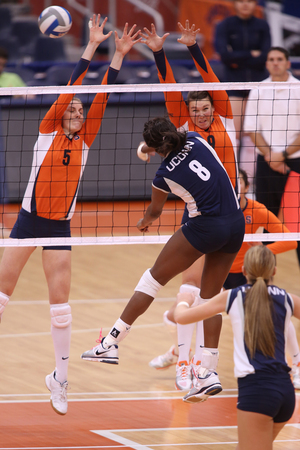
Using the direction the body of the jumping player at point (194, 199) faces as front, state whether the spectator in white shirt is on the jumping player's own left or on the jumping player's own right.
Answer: on the jumping player's own right

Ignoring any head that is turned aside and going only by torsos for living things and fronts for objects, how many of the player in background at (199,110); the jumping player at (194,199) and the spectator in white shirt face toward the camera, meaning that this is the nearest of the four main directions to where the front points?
2

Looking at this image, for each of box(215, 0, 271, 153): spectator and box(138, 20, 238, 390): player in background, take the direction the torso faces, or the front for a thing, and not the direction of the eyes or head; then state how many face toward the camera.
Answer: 2

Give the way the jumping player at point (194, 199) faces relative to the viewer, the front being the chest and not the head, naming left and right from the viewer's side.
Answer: facing away from the viewer and to the left of the viewer

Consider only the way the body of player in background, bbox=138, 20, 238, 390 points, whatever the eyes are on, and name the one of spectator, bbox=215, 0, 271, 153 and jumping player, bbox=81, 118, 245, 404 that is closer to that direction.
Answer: the jumping player

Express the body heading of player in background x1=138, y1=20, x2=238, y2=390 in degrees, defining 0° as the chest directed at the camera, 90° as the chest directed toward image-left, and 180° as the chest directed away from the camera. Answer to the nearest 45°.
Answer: approximately 0°

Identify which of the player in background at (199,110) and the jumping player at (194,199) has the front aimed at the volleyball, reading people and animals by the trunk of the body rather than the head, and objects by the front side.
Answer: the jumping player
